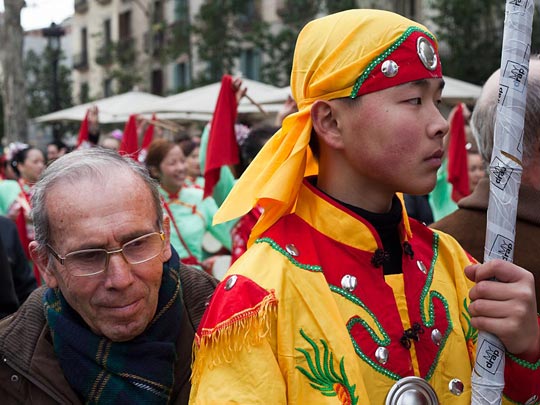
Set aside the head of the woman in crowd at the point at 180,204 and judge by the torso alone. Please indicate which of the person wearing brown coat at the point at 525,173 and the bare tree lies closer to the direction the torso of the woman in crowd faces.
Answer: the person wearing brown coat

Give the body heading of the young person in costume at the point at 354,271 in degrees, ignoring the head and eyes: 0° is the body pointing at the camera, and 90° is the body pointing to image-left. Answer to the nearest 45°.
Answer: approximately 315°

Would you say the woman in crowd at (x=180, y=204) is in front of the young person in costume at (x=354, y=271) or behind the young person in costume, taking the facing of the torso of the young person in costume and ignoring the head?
behind

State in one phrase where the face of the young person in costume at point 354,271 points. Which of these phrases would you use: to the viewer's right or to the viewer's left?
to the viewer's right

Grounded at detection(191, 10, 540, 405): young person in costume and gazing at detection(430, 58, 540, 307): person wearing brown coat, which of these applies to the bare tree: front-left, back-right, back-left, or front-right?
front-left

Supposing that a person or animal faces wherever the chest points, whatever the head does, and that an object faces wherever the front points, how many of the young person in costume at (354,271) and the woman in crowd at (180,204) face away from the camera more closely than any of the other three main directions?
0

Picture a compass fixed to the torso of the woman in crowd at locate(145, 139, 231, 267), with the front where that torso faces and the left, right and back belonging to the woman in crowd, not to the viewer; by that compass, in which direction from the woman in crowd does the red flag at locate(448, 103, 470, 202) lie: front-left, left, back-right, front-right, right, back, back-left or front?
front-left

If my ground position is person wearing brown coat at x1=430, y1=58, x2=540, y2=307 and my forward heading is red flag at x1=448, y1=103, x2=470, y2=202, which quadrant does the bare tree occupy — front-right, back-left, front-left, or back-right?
front-left
